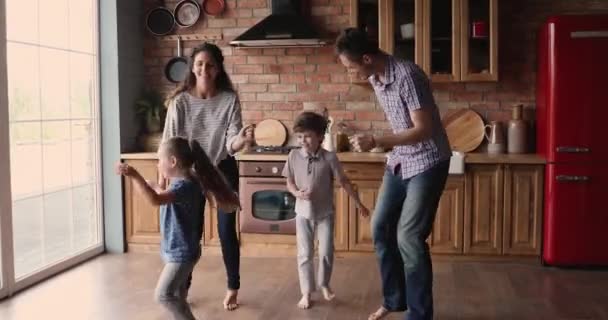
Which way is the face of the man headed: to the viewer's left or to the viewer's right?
to the viewer's left

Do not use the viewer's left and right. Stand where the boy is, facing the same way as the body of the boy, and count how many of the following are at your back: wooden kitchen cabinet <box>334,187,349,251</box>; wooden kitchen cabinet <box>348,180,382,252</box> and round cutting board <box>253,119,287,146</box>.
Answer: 3

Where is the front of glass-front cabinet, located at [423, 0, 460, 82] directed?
toward the camera

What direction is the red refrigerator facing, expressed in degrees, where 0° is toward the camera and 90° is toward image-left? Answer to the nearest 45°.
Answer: approximately 0°

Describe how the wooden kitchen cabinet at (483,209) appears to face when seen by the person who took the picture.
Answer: facing the viewer

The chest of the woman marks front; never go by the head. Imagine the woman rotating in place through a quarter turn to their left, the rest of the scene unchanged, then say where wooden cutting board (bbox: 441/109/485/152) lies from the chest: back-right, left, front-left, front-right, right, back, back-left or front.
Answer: front-left

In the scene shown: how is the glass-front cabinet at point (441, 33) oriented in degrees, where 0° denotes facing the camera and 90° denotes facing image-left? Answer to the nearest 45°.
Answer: approximately 0°

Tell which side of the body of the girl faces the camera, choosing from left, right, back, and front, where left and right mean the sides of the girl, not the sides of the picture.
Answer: left

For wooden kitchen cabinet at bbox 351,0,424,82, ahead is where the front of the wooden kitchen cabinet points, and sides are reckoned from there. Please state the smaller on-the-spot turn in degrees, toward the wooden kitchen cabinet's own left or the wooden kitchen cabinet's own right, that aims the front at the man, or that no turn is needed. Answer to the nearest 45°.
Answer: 0° — it already faces them

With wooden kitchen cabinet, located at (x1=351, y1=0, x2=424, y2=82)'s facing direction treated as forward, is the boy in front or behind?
in front

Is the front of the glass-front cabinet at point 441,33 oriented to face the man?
yes
